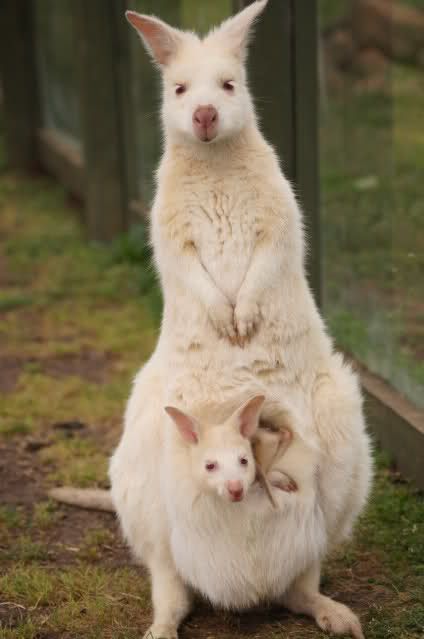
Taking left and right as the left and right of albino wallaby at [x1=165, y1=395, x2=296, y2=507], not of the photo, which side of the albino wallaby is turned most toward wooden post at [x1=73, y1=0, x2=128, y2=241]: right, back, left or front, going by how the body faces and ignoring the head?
back

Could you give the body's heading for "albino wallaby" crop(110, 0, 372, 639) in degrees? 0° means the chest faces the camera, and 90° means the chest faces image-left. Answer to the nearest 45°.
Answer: approximately 0°

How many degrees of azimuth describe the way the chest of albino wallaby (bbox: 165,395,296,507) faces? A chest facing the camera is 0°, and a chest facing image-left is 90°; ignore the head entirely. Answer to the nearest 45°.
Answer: approximately 0°

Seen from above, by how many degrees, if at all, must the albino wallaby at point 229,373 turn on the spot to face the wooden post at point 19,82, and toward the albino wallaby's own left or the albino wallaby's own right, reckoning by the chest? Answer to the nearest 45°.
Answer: approximately 180°
